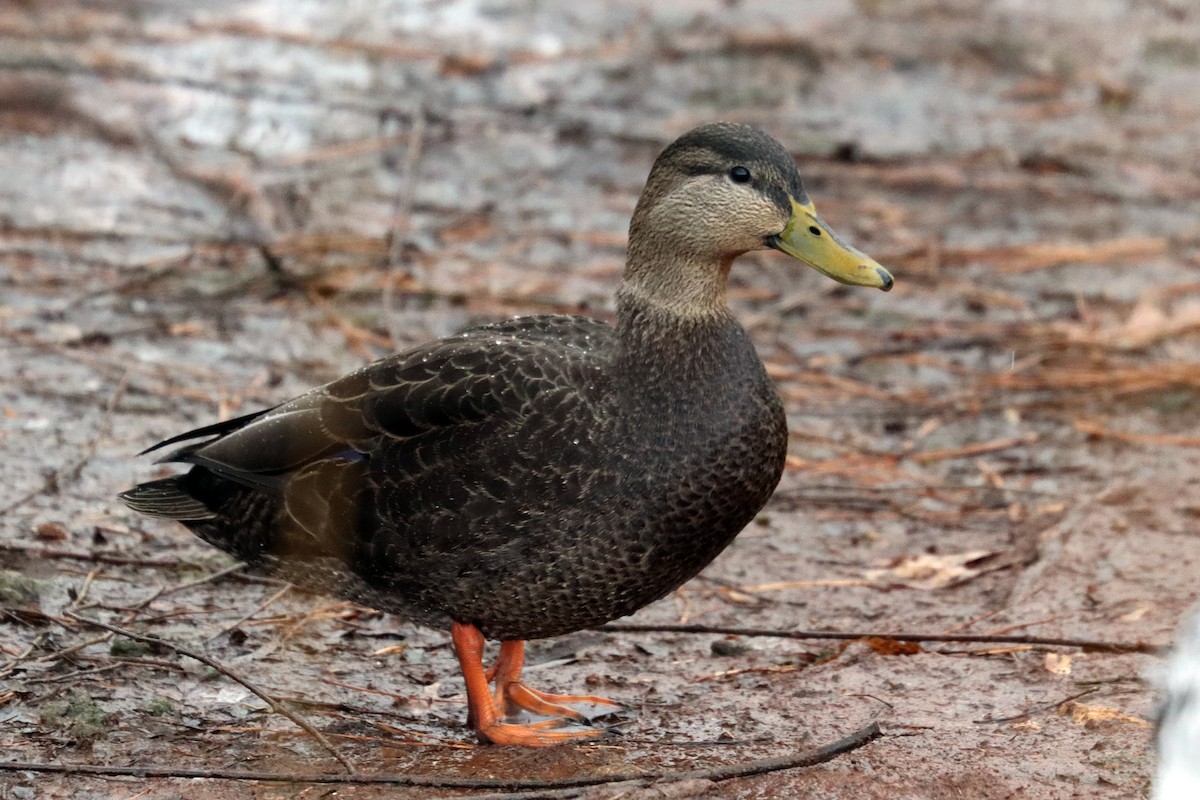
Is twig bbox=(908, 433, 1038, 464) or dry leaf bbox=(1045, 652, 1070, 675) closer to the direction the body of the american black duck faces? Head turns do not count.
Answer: the dry leaf

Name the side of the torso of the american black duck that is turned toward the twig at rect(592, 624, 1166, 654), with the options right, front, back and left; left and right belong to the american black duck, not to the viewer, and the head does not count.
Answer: front

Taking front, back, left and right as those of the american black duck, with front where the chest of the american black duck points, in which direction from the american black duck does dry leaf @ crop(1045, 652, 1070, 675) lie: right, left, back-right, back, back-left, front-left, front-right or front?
front

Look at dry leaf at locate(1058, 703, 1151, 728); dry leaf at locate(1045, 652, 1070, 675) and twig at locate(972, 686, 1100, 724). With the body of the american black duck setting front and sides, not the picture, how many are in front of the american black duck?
3

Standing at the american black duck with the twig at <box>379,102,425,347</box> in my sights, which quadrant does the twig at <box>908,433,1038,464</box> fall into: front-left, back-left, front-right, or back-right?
front-right

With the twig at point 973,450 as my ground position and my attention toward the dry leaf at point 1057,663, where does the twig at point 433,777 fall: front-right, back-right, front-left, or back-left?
front-right

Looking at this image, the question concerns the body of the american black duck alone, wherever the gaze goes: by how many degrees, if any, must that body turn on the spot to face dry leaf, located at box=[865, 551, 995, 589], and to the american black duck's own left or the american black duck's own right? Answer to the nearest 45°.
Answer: approximately 45° to the american black duck's own left

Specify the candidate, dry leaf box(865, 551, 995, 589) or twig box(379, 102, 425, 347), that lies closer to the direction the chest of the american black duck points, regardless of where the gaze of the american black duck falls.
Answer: the dry leaf

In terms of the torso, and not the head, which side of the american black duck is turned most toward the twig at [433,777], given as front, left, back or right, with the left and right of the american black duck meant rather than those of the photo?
right

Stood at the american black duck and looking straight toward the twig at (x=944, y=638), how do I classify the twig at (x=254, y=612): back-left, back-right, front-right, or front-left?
back-left

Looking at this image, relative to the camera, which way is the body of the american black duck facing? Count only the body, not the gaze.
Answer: to the viewer's right

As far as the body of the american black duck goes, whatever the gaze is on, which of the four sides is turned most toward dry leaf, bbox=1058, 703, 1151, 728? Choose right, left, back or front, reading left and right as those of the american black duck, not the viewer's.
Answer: front

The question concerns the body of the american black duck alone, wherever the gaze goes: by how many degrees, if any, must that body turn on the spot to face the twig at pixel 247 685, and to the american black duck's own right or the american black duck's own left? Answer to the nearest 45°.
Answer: approximately 135° to the american black duck's own right

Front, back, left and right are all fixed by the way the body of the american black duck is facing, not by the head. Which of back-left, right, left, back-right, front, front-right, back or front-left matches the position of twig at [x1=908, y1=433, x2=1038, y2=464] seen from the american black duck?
front-left

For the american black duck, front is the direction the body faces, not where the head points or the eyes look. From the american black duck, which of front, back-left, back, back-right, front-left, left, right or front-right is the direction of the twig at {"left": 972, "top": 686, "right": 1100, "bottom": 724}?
front
